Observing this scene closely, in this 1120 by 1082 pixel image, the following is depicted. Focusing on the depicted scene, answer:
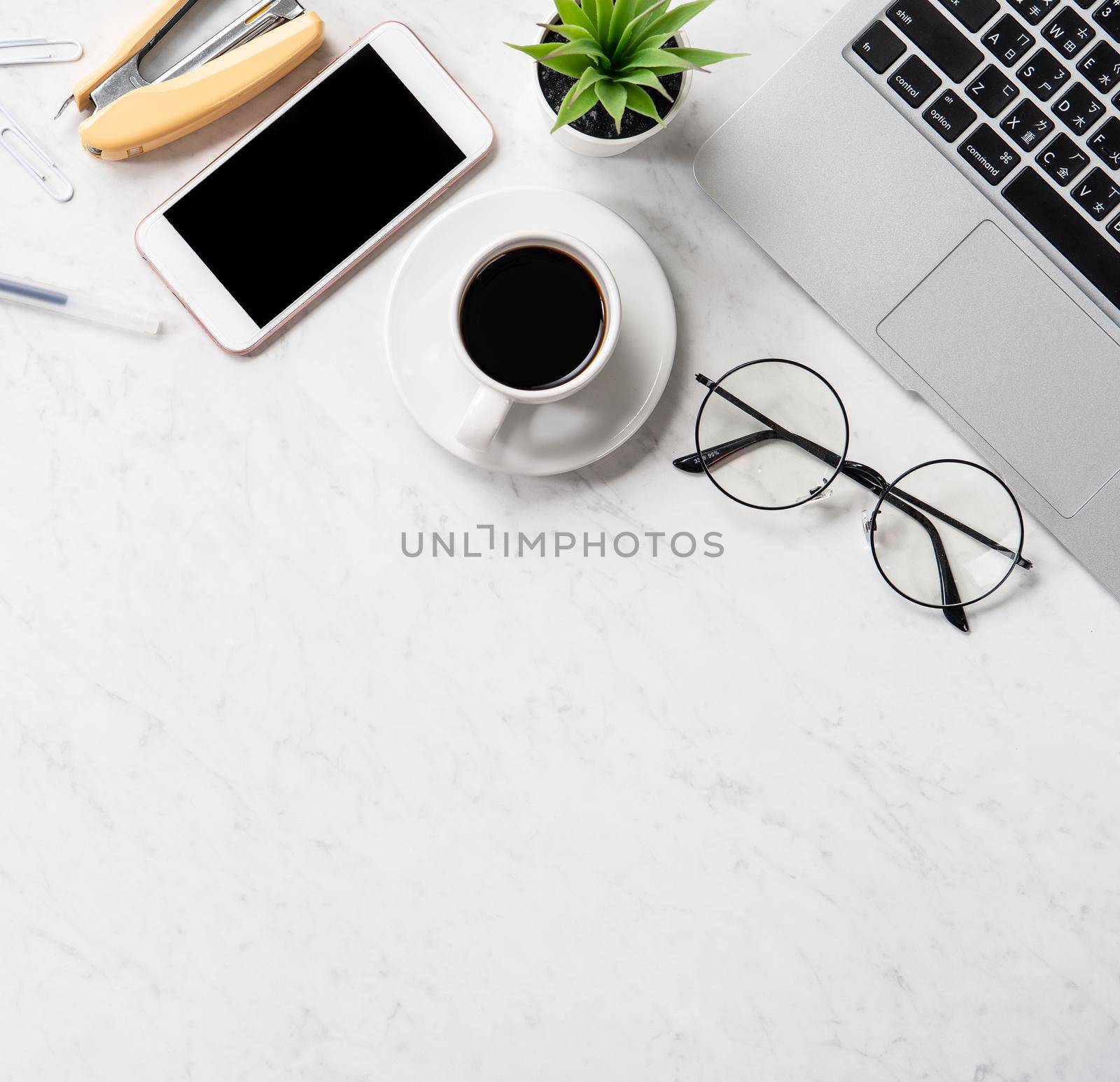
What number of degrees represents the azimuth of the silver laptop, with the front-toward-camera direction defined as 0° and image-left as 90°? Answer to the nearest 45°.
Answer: approximately 45°
